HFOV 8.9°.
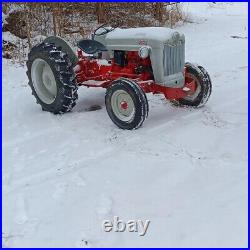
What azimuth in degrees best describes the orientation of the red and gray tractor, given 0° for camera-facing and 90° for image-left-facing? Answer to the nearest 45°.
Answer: approximately 315°
